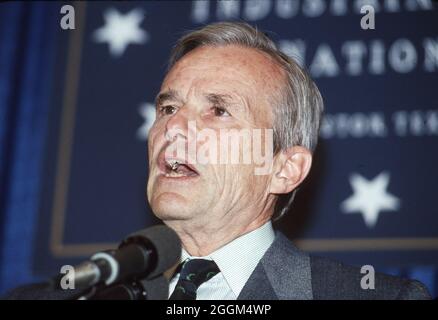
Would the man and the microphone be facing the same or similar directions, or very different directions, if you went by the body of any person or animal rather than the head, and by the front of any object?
very different directions

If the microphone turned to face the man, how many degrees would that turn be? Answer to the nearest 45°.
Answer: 0° — it already faces them

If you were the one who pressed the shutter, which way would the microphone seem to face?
facing away from the viewer and to the right of the viewer
